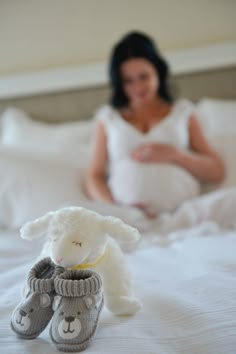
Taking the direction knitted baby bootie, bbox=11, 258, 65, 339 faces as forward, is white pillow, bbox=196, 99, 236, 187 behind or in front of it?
behind

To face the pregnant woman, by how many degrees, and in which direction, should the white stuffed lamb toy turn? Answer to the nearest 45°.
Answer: approximately 135° to its right

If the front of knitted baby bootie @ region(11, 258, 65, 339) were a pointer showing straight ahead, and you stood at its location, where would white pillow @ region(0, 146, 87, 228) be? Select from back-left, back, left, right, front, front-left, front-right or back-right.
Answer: back-right

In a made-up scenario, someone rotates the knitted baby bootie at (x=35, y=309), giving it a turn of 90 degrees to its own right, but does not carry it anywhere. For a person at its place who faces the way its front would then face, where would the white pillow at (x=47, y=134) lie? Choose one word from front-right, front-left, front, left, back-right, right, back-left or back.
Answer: front-right

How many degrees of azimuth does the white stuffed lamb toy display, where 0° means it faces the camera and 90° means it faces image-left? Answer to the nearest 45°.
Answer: approximately 45°
